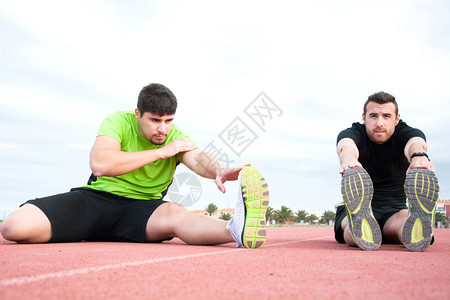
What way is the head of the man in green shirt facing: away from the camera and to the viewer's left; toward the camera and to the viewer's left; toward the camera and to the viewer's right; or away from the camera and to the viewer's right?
toward the camera and to the viewer's right

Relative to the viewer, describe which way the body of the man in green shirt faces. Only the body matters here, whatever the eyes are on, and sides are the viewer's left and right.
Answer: facing the viewer and to the right of the viewer

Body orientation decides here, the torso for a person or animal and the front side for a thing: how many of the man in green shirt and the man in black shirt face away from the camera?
0

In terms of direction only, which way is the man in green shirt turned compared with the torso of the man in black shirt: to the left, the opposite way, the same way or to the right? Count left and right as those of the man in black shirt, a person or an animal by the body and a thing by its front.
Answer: to the left

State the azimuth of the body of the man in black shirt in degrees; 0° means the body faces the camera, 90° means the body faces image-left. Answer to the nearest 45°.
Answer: approximately 0°

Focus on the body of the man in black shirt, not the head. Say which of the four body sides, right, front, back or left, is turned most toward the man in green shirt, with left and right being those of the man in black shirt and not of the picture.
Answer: right

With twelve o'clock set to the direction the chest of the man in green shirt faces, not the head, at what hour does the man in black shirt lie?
The man in black shirt is roughly at 11 o'clock from the man in green shirt.
